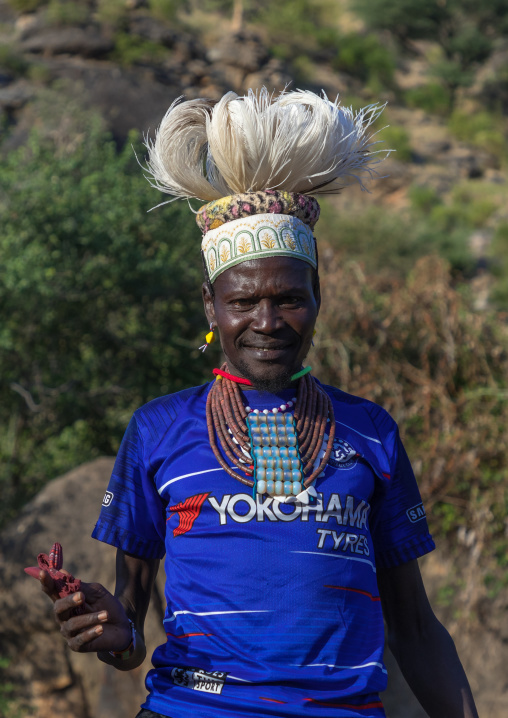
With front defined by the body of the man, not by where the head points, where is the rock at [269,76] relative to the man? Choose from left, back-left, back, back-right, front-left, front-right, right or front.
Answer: back

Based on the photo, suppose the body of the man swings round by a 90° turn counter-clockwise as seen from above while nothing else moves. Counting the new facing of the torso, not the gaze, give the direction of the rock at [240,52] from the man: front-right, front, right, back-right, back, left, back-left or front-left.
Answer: left

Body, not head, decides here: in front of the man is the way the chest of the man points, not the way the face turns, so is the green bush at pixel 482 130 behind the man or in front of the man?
behind

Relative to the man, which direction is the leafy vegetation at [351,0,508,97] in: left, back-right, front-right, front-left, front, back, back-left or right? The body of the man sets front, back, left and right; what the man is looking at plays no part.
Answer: back

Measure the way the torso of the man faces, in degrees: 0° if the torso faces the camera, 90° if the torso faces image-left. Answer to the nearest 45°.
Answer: approximately 0°

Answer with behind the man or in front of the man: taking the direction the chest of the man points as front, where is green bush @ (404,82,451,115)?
behind

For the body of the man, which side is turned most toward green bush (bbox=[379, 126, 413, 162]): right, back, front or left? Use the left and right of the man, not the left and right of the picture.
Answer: back

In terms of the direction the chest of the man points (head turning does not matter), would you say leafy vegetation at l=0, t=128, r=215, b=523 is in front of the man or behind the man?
behind

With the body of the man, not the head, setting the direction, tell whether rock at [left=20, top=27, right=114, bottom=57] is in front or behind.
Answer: behind

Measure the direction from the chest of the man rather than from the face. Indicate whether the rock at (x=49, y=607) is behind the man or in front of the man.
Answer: behind

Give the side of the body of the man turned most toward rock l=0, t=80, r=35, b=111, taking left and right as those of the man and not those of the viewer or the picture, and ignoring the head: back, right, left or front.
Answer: back
